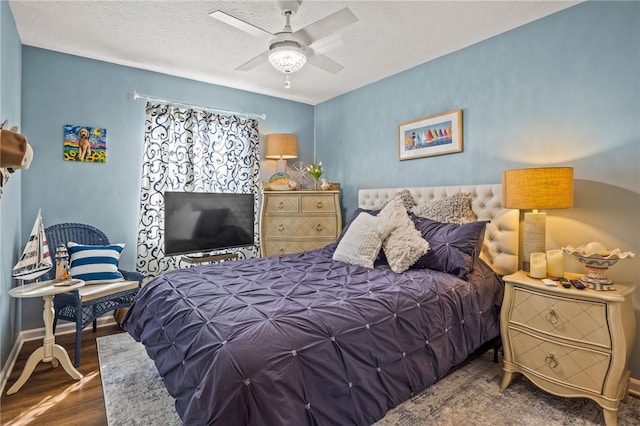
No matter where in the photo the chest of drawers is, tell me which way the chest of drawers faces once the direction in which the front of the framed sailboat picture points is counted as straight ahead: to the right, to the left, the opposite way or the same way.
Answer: to the left

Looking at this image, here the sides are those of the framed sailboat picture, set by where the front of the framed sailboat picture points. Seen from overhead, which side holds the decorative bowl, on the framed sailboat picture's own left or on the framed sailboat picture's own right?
on the framed sailboat picture's own left

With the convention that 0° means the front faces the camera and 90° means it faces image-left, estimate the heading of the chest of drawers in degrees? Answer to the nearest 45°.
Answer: approximately 0°

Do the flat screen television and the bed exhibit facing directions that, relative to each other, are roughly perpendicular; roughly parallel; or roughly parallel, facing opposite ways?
roughly perpendicular

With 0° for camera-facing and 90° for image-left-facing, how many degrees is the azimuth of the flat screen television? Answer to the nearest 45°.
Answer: approximately 315°

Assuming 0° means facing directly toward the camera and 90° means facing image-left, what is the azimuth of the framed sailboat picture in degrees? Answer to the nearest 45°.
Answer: approximately 45°

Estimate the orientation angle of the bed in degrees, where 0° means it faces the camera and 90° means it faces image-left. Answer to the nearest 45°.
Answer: approximately 45°

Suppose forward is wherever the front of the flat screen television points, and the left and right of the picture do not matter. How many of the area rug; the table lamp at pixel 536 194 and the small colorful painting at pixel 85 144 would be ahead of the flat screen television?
2

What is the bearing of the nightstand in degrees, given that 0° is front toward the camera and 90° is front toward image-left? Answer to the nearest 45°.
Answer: approximately 45°
